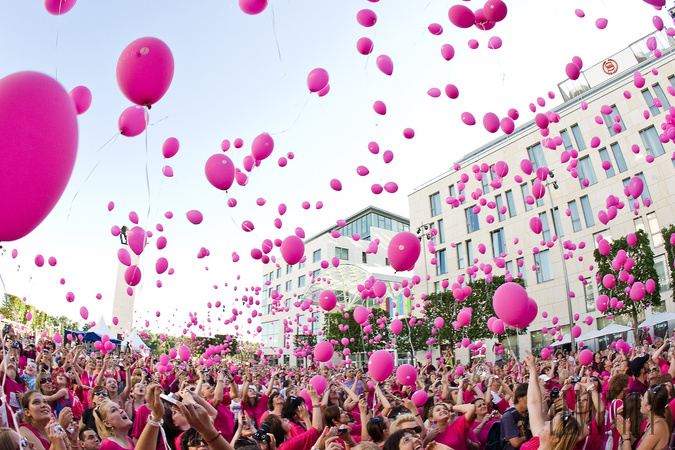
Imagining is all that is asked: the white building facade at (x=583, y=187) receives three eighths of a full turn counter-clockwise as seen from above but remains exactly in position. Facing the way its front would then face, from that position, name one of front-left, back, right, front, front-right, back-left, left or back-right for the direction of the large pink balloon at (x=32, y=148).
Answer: right

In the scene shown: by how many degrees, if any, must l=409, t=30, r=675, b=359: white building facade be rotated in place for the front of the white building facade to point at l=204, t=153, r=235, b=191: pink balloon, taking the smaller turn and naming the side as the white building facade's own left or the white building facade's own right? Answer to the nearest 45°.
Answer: approximately 45° to the white building facade's own left

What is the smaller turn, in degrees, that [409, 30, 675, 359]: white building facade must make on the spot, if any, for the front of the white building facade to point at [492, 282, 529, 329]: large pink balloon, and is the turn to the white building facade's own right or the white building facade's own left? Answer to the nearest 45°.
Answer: approximately 45° to the white building facade's own left

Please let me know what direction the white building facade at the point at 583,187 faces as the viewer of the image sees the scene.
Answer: facing the viewer and to the left of the viewer

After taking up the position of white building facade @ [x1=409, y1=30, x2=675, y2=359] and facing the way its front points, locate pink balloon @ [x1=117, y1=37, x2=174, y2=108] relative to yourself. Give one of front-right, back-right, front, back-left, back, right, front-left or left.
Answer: front-left

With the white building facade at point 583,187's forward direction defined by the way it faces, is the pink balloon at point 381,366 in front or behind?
in front

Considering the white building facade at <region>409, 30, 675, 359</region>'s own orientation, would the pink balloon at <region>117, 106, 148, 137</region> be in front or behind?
in front
